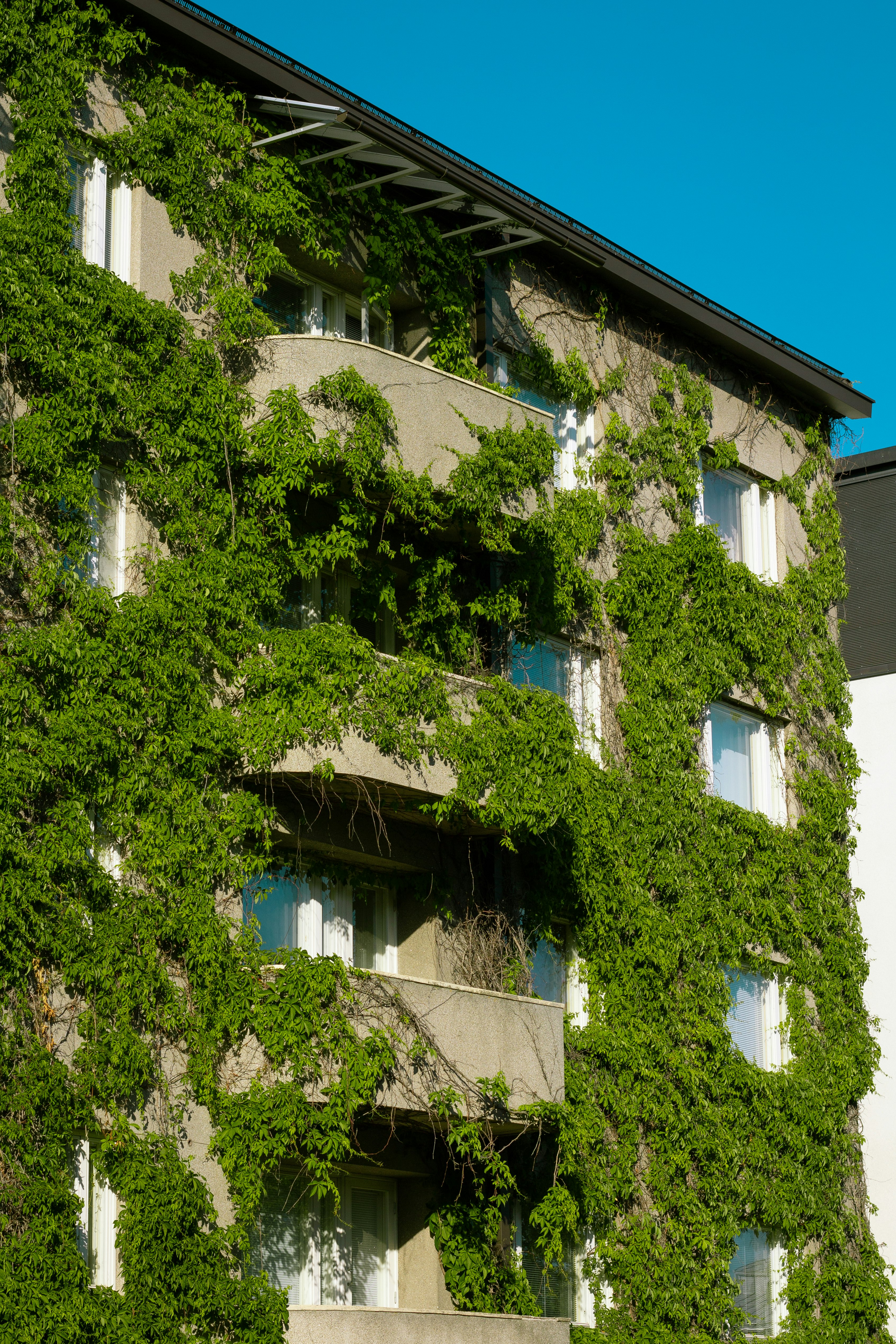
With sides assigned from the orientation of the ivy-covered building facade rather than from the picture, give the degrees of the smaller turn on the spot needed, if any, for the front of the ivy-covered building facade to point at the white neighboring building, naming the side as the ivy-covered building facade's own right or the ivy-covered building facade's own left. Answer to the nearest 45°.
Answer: approximately 90° to the ivy-covered building facade's own left
